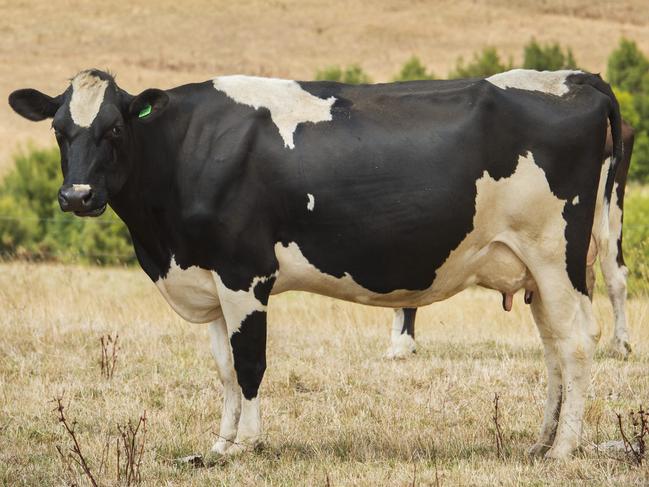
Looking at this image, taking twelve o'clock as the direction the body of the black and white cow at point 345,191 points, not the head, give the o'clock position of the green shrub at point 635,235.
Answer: The green shrub is roughly at 4 o'clock from the black and white cow.

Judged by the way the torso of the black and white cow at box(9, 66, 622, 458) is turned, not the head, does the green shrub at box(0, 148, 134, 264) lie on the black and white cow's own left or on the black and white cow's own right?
on the black and white cow's own right

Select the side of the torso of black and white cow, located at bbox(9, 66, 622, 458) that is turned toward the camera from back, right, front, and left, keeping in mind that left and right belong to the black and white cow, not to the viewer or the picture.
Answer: left

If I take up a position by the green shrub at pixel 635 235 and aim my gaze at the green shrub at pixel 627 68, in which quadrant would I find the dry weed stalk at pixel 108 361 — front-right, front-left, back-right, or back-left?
back-left

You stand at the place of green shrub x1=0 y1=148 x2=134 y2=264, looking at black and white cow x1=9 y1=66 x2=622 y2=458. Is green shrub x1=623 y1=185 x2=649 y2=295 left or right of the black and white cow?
left

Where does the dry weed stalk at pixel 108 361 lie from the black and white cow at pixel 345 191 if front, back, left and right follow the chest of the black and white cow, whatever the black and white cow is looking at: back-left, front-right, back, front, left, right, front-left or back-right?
front-right

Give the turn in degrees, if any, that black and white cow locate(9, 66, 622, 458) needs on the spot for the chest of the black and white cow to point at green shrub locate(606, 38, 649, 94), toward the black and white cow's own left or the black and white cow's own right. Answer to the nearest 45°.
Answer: approximately 90° to the black and white cow's own right

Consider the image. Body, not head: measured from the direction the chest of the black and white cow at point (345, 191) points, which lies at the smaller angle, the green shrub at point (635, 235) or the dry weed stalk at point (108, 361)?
the dry weed stalk
